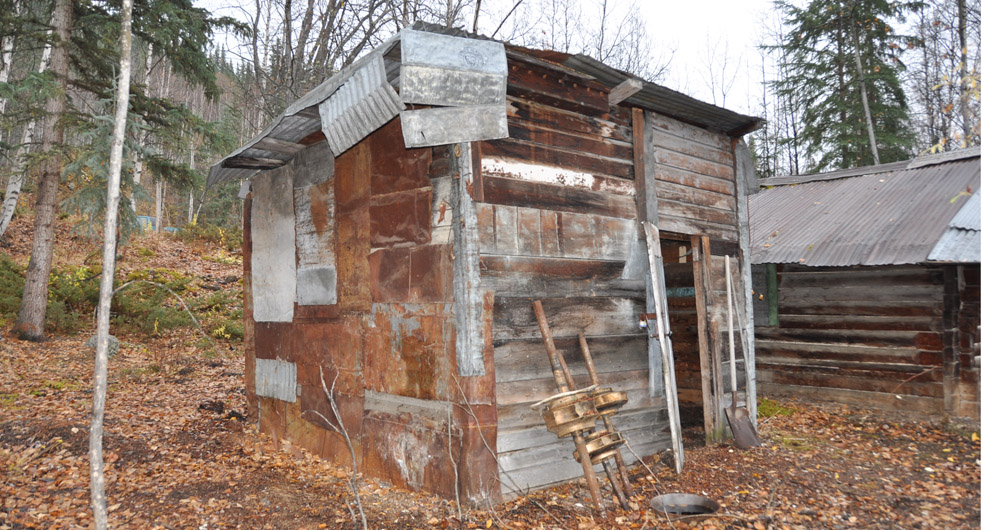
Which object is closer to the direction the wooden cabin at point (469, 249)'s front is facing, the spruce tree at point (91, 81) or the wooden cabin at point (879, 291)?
the wooden cabin

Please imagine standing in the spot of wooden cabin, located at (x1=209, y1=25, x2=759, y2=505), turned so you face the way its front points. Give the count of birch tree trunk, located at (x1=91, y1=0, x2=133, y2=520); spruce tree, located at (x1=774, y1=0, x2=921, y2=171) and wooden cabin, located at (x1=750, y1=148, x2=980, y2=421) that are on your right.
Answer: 1

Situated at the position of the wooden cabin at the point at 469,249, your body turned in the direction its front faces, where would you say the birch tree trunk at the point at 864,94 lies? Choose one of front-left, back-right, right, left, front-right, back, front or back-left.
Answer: left

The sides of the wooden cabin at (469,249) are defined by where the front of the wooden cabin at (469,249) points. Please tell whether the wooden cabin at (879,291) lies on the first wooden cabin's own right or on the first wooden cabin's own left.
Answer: on the first wooden cabin's own left

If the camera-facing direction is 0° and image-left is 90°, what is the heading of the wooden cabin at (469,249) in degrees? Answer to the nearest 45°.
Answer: approximately 315°

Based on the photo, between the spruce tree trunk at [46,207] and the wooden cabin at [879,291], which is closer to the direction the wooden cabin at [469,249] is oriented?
the wooden cabin

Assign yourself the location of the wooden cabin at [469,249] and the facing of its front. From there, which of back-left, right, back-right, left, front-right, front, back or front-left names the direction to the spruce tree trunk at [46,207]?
back

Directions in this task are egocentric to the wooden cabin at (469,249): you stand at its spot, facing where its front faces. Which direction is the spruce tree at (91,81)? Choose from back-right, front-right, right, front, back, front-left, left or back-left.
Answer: back

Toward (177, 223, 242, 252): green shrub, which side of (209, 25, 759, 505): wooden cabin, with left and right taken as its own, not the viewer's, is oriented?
back

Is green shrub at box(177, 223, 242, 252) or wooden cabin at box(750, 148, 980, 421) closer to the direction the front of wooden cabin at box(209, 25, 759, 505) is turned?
the wooden cabin

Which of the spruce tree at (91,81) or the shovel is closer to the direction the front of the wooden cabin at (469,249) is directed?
the shovel

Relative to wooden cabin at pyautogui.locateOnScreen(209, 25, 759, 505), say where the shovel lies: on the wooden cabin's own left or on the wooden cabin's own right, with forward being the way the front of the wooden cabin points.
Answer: on the wooden cabin's own left

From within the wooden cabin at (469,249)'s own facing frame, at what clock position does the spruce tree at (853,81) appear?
The spruce tree is roughly at 9 o'clock from the wooden cabin.

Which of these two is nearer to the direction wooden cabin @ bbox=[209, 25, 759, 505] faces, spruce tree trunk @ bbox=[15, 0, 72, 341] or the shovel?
the shovel
